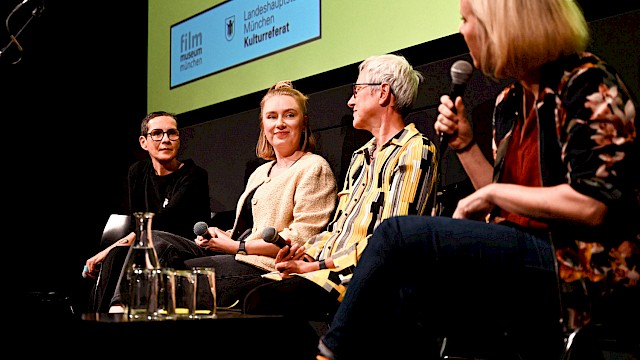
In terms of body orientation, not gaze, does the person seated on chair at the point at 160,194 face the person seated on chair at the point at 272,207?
no

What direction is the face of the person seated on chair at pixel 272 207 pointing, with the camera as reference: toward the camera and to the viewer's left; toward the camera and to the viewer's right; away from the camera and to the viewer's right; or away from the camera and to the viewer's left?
toward the camera and to the viewer's right

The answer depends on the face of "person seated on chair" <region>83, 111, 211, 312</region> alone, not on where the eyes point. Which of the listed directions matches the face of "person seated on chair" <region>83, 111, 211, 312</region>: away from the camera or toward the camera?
toward the camera

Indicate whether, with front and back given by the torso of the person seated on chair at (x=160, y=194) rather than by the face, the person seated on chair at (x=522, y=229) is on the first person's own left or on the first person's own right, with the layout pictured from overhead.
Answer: on the first person's own left

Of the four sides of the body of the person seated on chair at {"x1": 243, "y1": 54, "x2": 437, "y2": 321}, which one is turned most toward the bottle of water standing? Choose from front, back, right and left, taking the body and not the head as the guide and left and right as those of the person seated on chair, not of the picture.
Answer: front

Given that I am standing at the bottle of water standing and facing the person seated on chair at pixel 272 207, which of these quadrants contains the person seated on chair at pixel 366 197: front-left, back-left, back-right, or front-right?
front-right

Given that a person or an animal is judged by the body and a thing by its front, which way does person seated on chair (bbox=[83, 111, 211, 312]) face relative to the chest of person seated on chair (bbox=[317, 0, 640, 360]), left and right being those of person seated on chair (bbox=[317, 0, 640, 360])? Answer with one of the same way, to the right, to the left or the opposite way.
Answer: to the left

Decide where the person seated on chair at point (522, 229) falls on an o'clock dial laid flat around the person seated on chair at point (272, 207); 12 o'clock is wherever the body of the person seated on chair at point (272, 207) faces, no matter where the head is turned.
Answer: the person seated on chair at point (522, 229) is roughly at 10 o'clock from the person seated on chair at point (272, 207).

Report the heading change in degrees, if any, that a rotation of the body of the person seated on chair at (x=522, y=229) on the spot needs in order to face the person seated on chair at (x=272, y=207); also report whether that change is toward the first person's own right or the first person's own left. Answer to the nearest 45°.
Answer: approximately 45° to the first person's own right

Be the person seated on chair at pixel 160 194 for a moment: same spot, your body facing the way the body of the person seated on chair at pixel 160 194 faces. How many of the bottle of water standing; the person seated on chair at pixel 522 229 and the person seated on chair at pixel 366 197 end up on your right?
0

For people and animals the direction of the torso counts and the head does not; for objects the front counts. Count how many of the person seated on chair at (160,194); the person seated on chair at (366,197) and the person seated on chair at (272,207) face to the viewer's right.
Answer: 0

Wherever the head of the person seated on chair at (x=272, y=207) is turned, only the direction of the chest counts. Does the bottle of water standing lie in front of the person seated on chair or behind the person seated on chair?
in front

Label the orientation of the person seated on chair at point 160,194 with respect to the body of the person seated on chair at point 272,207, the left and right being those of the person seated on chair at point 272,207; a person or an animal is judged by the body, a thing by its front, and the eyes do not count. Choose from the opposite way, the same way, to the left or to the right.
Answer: the same way

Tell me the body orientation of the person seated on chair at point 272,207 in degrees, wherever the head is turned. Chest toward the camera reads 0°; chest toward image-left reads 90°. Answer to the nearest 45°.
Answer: approximately 45°

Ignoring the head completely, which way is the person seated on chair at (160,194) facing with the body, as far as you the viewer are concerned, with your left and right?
facing the viewer and to the left of the viewer

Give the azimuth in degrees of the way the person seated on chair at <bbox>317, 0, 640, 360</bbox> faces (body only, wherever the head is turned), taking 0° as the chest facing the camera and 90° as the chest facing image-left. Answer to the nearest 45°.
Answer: approximately 90°

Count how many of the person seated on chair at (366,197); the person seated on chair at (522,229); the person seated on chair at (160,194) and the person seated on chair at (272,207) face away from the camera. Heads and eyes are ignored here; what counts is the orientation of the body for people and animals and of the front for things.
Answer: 0

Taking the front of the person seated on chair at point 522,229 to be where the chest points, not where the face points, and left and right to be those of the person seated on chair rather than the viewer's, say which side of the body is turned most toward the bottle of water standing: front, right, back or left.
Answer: front

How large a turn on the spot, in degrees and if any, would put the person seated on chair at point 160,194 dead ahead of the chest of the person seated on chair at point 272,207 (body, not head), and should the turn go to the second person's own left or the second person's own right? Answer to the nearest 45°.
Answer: approximately 90° to the second person's own right
